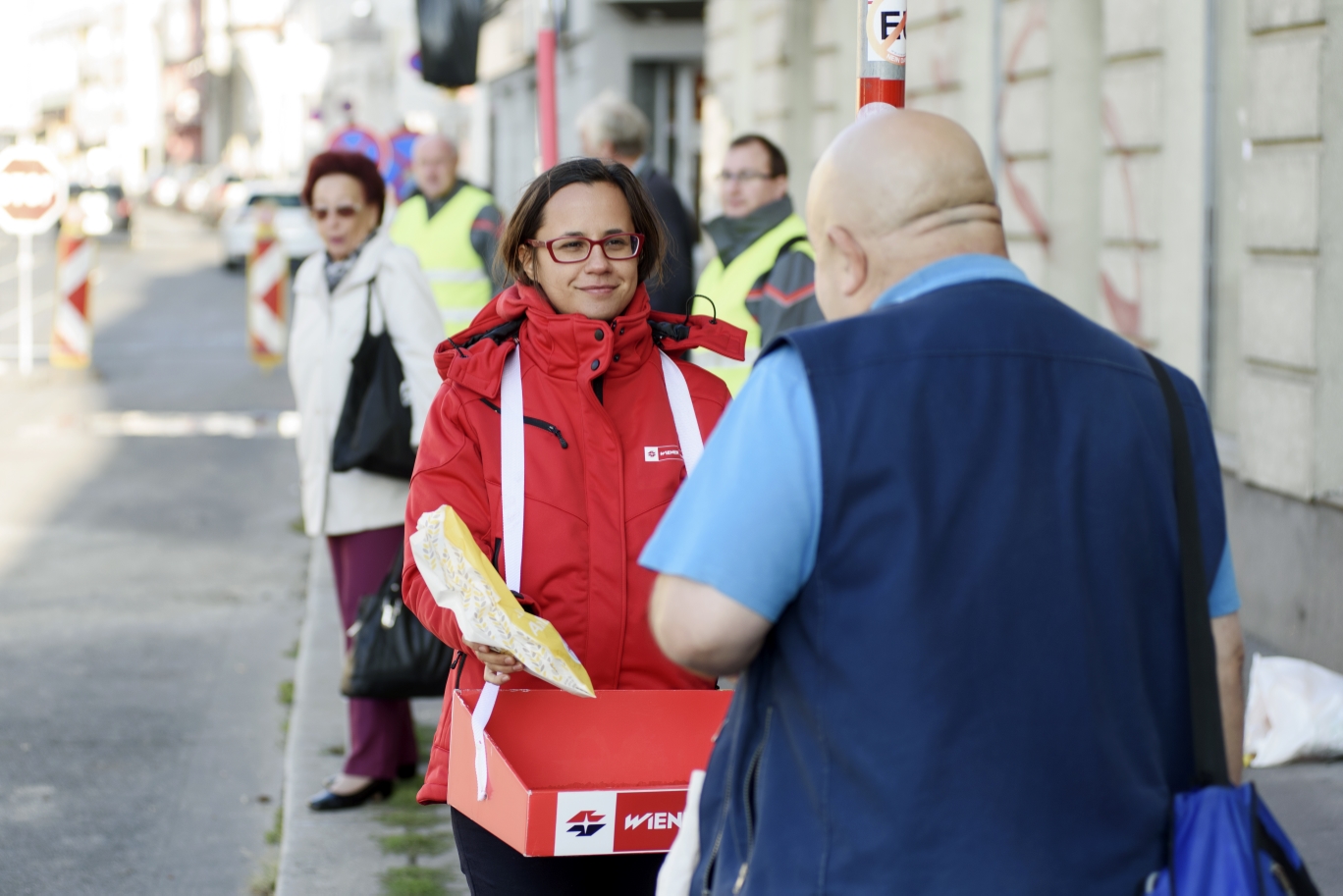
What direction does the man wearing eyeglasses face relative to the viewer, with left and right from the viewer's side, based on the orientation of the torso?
facing the viewer and to the left of the viewer

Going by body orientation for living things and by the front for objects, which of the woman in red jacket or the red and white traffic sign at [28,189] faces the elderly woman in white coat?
the red and white traffic sign

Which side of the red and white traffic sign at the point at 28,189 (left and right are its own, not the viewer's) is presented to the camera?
front

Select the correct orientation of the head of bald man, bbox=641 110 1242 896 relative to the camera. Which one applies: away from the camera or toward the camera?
away from the camera

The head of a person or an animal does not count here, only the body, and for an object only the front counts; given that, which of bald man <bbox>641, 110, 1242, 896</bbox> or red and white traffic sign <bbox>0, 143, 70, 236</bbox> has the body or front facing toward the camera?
the red and white traffic sign

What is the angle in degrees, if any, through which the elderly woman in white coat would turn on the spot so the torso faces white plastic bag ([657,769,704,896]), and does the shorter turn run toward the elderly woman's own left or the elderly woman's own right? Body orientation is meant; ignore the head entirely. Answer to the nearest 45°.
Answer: approximately 45° to the elderly woman's own left

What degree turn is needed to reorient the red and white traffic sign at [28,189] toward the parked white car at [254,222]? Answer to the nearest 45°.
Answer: approximately 180°

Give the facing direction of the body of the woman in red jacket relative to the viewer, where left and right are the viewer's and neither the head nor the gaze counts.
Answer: facing the viewer

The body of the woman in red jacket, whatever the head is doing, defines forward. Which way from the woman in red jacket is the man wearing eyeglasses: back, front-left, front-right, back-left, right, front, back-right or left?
back

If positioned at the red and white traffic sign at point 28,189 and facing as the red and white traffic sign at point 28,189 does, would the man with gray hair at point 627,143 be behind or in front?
in front

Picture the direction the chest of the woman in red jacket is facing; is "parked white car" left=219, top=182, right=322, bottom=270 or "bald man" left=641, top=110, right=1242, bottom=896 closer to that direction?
the bald man

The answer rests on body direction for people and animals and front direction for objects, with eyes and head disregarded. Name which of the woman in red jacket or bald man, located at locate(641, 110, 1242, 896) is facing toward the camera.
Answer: the woman in red jacket

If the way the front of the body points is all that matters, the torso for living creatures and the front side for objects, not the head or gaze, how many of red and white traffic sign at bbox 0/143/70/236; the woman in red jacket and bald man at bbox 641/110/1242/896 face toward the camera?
2

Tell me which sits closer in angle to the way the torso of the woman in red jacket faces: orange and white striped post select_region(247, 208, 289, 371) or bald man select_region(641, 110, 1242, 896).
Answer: the bald man

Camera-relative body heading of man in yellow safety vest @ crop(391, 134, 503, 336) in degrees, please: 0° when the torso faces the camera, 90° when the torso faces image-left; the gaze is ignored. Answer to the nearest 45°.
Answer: approximately 45°

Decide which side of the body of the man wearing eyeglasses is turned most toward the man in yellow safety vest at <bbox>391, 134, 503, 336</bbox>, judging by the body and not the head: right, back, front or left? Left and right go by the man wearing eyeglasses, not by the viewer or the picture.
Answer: right

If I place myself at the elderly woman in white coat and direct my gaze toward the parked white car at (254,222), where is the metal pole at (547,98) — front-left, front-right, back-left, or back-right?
front-right

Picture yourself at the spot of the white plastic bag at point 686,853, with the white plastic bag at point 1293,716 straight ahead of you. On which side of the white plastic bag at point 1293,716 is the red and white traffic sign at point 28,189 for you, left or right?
left

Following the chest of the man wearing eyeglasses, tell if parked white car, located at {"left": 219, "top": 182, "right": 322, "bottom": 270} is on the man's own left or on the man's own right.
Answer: on the man's own right

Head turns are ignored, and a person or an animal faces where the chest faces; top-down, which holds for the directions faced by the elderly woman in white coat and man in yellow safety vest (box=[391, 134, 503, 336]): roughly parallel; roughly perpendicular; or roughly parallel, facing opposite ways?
roughly parallel
